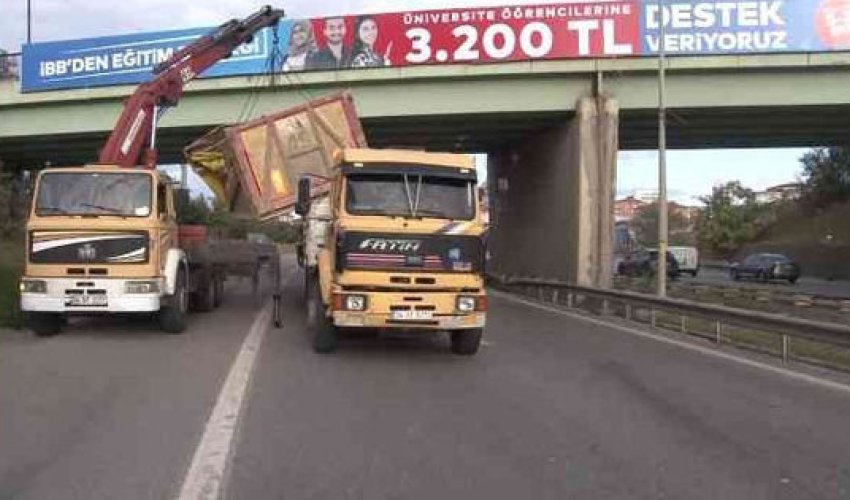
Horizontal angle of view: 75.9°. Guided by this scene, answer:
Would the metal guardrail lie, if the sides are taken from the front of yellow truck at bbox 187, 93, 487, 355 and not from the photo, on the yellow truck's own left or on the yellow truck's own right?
on the yellow truck's own left

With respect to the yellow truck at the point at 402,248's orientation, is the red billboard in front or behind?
behind

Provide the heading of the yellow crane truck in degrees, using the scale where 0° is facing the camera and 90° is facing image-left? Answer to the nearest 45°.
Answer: approximately 0°

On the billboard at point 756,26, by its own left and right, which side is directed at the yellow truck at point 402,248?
front

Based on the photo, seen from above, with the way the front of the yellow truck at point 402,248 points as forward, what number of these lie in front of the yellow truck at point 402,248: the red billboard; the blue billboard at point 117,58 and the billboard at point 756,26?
0

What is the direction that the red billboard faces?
toward the camera

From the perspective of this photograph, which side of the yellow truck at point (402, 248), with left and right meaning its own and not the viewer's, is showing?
front

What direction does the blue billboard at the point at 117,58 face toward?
toward the camera

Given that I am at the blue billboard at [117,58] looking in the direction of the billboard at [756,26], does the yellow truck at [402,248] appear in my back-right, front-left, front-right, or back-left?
front-right

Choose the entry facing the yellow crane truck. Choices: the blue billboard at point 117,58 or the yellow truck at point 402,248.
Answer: the blue billboard
